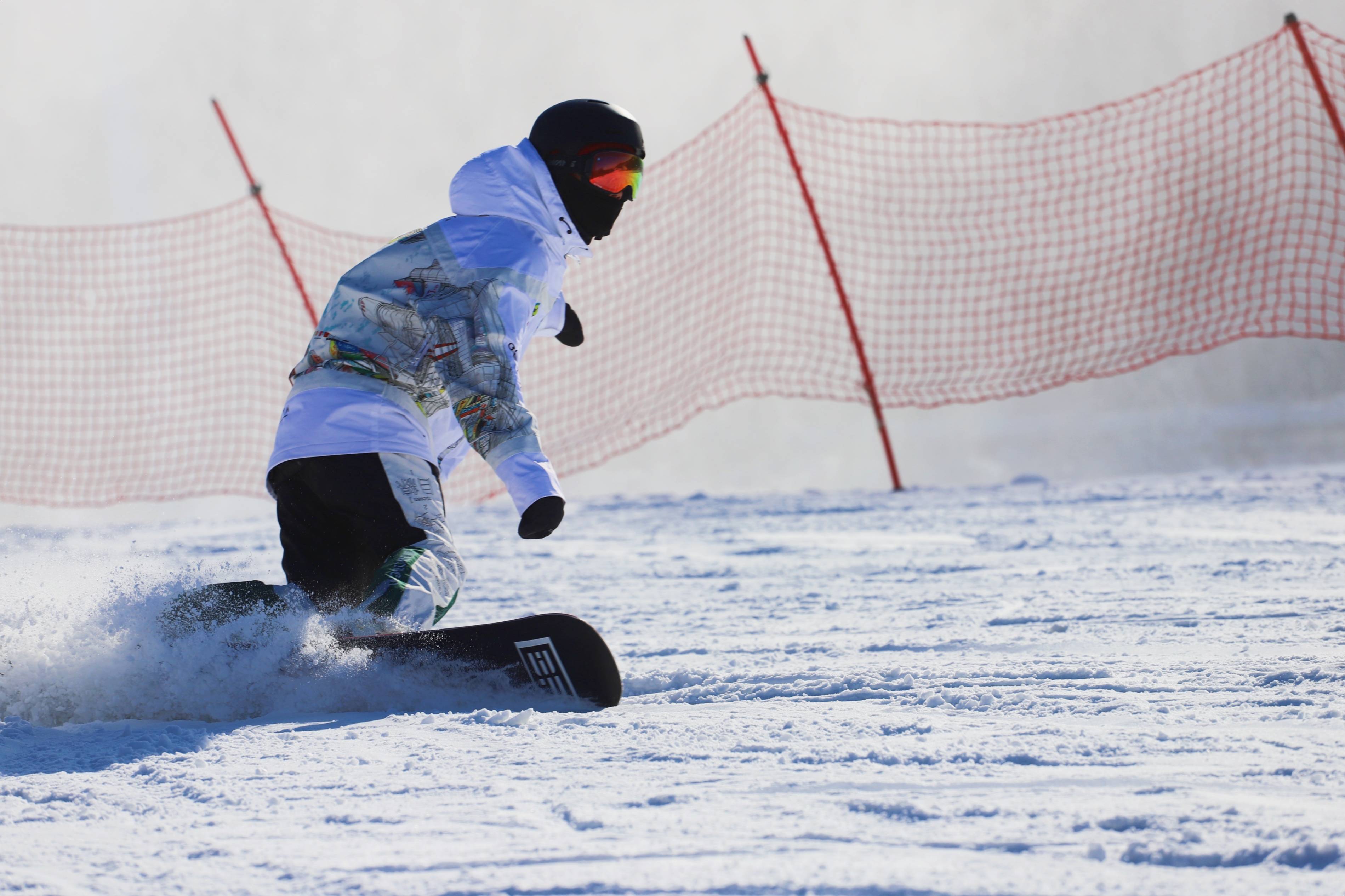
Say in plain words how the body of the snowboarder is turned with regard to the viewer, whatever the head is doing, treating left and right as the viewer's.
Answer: facing to the right of the viewer

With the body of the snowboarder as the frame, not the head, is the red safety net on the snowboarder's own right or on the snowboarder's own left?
on the snowboarder's own left
